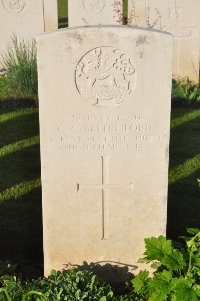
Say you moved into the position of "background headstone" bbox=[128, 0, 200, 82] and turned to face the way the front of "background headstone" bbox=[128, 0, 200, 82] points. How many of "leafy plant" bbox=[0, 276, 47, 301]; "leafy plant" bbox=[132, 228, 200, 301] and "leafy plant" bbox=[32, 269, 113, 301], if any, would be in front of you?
3

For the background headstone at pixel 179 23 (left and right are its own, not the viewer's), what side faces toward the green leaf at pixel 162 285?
front

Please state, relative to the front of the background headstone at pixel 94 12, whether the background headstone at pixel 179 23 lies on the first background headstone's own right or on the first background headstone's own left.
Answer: on the first background headstone's own left

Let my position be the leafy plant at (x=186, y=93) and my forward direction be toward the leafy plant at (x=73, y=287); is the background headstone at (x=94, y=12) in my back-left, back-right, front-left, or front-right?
back-right

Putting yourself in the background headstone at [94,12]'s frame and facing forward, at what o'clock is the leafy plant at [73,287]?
The leafy plant is roughly at 12 o'clock from the background headstone.

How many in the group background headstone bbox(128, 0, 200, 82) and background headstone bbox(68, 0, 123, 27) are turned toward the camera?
2

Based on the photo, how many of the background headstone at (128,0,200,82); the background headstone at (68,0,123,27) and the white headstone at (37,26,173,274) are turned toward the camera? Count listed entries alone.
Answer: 3

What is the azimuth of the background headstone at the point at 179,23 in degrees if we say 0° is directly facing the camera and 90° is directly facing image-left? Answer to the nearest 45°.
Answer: approximately 0°

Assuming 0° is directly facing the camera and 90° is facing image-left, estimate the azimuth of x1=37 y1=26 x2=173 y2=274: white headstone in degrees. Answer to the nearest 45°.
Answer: approximately 0°

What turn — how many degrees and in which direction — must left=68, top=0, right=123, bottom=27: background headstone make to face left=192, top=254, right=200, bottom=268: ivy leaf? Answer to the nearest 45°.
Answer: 0° — it already faces it

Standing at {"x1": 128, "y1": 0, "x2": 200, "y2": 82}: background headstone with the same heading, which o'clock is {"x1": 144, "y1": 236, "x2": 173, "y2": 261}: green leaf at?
The green leaf is roughly at 12 o'clock from the background headstone.
